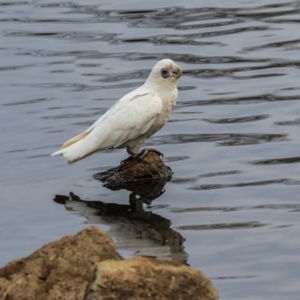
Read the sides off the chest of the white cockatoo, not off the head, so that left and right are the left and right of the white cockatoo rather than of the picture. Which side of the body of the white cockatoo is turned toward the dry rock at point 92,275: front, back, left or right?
right

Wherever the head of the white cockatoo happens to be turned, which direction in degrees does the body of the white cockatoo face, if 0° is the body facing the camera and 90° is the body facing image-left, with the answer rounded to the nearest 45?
approximately 270°
